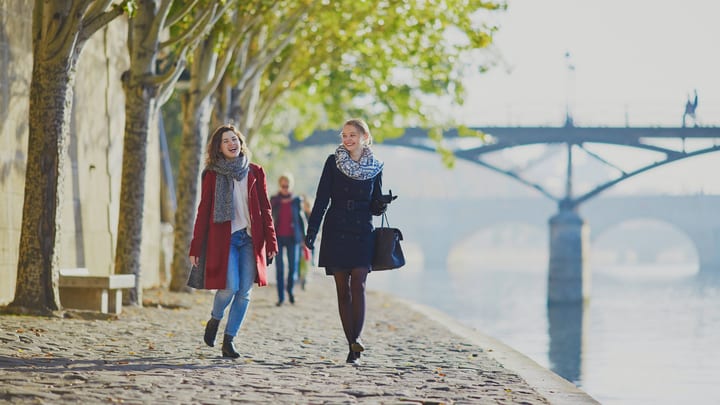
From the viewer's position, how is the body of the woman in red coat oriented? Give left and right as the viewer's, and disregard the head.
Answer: facing the viewer

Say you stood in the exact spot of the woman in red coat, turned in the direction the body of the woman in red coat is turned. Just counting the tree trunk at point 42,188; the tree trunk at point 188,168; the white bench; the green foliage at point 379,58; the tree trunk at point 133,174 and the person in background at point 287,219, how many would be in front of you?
0

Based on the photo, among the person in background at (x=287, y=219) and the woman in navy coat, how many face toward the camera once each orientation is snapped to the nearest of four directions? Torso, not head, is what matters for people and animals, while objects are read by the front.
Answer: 2

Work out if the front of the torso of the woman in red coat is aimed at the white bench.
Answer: no

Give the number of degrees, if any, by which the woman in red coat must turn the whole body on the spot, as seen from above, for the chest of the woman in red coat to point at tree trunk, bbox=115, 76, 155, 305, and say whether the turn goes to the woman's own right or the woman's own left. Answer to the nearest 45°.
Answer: approximately 180°

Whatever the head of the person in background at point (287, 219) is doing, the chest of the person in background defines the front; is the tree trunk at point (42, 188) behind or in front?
in front

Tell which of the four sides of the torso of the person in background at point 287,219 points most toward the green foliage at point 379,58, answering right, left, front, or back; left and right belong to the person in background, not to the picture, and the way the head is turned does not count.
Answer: back

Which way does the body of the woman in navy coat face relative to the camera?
toward the camera

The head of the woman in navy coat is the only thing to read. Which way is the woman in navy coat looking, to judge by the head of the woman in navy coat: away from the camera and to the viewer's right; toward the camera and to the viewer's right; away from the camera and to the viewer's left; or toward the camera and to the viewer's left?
toward the camera and to the viewer's left

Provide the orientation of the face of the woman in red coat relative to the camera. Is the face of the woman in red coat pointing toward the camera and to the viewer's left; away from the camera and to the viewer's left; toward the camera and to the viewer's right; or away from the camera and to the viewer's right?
toward the camera and to the viewer's right

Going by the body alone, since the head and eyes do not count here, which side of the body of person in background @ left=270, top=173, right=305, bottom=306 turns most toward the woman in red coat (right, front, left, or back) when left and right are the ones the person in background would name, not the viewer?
front

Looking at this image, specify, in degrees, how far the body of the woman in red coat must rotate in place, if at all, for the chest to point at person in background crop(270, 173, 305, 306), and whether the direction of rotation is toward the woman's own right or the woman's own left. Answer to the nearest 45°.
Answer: approximately 180°

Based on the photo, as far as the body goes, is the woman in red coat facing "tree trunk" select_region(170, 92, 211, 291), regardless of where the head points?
no

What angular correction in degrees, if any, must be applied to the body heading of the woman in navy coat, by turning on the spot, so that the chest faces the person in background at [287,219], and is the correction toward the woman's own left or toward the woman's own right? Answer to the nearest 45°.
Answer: approximately 180°

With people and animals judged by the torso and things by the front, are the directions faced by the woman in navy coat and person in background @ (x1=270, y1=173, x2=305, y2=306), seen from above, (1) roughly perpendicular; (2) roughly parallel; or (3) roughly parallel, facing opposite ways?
roughly parallel

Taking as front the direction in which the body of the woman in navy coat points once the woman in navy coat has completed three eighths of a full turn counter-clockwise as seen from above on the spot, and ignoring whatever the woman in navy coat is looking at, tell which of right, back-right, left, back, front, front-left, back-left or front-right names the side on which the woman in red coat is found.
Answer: back-left

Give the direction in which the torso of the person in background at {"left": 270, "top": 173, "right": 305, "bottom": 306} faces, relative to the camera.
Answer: toward the camera
